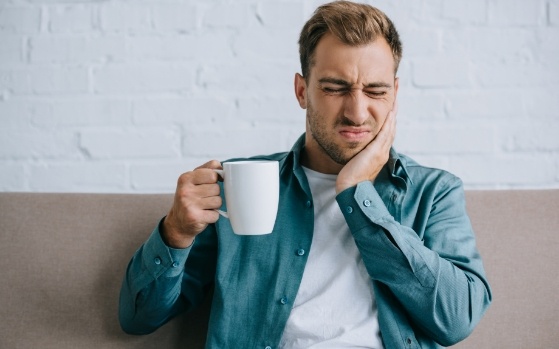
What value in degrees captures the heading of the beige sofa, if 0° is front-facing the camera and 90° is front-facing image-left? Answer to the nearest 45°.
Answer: approximately 0°
